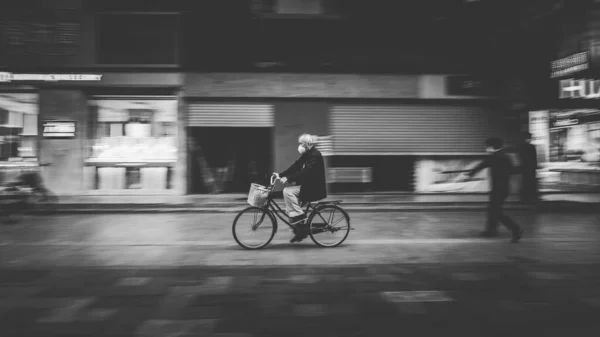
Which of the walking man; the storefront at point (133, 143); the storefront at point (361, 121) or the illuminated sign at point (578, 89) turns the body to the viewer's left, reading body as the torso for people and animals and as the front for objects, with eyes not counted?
the walking man

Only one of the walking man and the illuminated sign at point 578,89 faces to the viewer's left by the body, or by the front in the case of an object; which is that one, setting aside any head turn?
the walking man

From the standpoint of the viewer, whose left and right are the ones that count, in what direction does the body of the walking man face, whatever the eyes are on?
facing to the left of the viewer

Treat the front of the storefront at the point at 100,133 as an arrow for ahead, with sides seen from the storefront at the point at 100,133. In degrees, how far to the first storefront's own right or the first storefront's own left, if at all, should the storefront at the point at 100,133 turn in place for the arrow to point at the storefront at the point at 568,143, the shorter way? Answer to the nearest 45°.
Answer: approximately 90° to the first storefront's own left

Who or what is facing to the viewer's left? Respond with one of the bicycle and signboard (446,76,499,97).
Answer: the bicycle

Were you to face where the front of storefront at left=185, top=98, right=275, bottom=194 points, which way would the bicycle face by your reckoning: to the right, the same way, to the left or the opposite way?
to the right

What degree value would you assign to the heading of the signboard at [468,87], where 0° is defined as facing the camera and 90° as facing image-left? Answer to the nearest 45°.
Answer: approximately 0°
